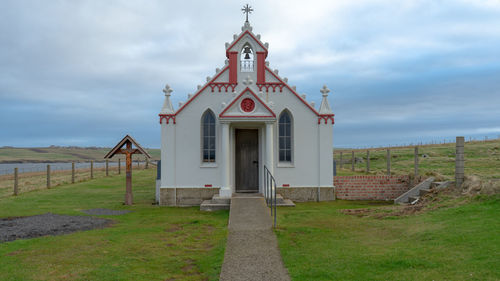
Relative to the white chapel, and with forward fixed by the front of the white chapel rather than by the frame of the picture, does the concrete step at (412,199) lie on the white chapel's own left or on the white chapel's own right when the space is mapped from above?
on the white chapel's own left

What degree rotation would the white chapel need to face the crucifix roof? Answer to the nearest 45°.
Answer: approximately 90° to its right

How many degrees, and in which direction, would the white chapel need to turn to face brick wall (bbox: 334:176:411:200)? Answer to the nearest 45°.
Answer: approximately 90° to its left

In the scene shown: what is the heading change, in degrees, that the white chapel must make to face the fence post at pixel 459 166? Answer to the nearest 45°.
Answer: approximately 45° to its left

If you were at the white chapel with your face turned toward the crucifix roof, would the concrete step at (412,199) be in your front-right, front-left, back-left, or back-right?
back-left

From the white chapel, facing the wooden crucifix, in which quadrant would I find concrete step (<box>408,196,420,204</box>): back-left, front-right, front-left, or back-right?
back-left

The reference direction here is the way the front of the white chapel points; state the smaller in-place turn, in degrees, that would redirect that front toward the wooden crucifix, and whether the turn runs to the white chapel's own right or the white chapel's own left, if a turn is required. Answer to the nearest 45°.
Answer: approximately 90° to the white chapel's own right

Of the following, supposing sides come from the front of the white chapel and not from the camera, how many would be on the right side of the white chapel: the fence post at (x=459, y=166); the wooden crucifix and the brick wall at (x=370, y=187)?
1

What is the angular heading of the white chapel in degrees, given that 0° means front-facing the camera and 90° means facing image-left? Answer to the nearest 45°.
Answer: approximately 0°
